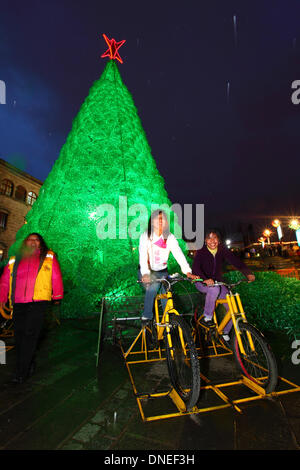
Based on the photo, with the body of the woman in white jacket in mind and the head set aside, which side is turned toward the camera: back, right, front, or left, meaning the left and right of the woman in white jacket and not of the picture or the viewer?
front

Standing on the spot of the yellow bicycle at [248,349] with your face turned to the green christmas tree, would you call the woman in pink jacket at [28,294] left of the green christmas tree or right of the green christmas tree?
left

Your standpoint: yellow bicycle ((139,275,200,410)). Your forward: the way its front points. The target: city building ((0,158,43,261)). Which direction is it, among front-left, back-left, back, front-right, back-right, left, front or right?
back

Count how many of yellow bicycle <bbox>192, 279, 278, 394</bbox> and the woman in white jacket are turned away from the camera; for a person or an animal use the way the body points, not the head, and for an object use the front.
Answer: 0

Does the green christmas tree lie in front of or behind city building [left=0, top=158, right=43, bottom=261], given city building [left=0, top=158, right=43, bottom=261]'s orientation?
in front

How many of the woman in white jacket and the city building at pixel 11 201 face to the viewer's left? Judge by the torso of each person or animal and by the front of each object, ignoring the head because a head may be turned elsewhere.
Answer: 0

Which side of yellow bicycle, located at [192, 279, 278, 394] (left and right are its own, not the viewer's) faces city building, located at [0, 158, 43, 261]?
back

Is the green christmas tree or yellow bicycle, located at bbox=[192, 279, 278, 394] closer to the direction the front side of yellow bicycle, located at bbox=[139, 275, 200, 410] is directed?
the yellow bicycle

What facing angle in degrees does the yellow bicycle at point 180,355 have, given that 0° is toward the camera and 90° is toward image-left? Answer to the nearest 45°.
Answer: approximately 315°

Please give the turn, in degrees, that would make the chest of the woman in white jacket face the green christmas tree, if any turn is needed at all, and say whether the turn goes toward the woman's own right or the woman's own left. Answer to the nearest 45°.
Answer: approximately 135° to the woman's own right

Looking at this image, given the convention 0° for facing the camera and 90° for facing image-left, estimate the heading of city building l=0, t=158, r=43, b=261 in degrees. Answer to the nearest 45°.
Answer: approximately 315°

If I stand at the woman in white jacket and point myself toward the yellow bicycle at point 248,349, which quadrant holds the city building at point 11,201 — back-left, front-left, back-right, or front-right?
back-left

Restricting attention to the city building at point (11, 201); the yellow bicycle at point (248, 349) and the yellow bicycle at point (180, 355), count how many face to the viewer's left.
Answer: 0

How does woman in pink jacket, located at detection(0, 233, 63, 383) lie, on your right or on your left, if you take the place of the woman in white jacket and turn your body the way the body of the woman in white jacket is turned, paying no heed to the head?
on your right
